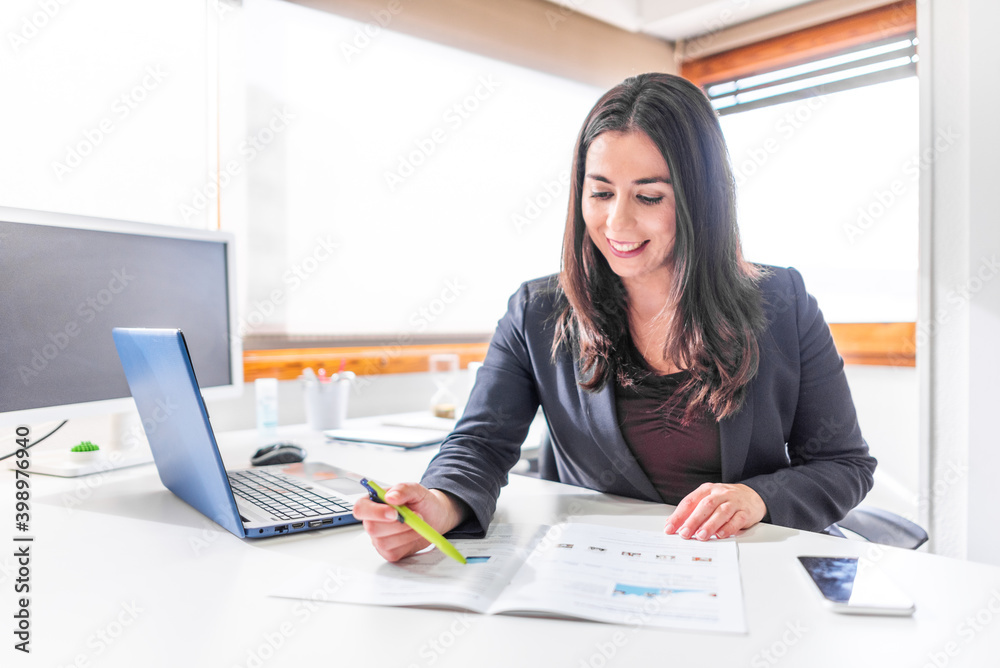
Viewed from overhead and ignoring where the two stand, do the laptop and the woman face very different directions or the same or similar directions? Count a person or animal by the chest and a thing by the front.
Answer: very different directions

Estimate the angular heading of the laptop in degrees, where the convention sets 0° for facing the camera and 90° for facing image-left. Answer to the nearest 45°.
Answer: approximately 225°

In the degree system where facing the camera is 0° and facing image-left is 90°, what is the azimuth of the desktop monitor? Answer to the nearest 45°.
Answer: approximately 315°
